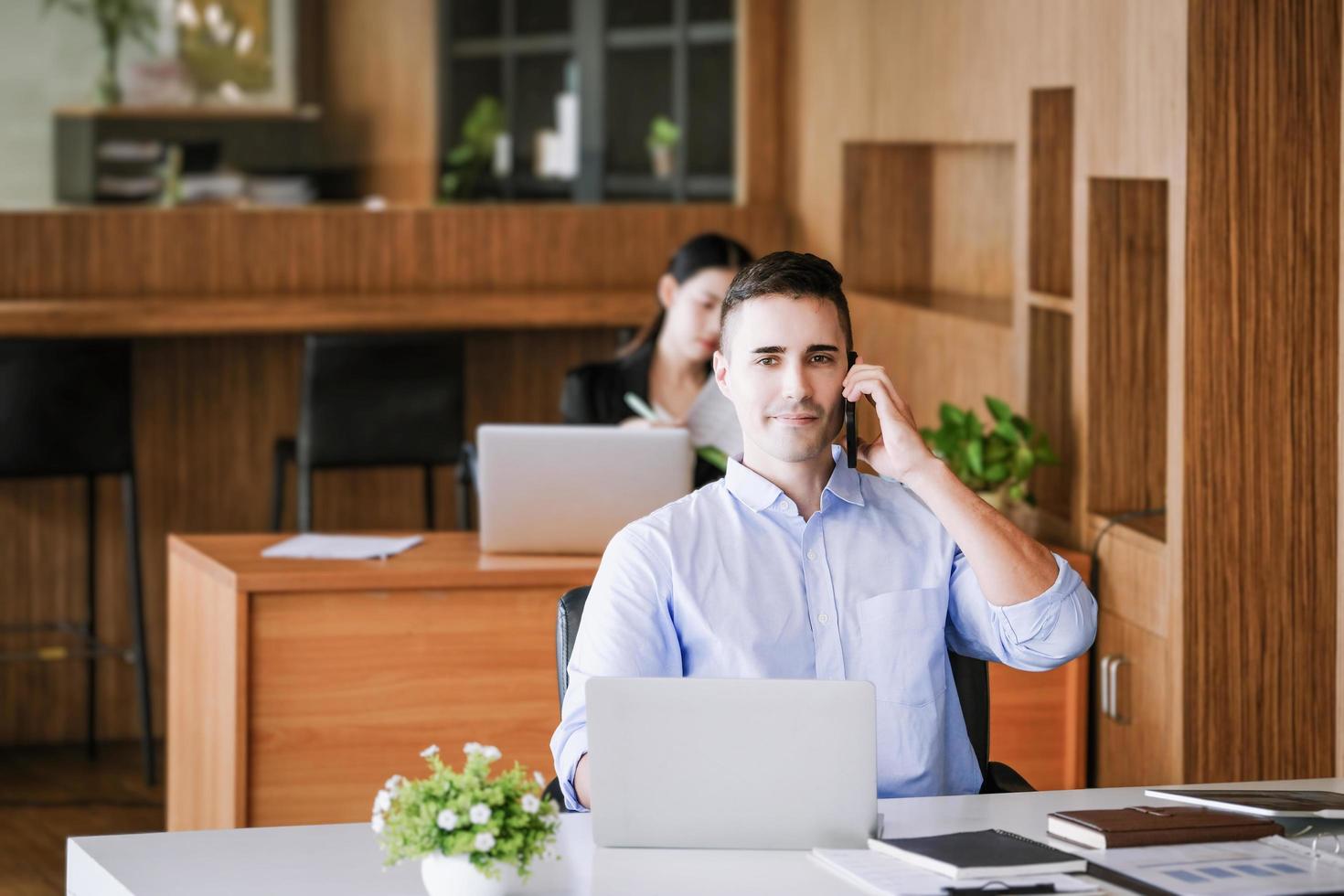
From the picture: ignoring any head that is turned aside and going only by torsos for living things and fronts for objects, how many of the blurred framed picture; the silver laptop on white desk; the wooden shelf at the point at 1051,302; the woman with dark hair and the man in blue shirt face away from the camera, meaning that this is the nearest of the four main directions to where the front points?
1

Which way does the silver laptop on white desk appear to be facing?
away from the camera

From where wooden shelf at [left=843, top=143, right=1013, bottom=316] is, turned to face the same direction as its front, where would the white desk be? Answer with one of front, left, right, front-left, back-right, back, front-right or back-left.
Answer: front-left

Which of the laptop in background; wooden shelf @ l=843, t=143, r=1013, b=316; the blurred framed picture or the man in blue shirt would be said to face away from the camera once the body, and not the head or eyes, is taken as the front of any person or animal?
the laptop in background

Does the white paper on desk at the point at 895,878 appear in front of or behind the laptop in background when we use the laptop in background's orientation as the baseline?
behind

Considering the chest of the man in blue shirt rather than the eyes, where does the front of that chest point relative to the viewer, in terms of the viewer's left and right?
facing the viewer

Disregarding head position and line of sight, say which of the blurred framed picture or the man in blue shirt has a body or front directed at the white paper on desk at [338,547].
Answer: the blurred framed picture

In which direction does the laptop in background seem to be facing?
away from the camera

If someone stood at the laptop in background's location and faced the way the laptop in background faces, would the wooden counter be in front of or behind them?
in front

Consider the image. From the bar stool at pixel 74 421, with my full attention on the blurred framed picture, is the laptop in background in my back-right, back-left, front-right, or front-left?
back-right

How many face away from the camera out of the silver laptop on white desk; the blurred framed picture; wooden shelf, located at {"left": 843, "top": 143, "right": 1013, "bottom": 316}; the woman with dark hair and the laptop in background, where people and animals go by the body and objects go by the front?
2

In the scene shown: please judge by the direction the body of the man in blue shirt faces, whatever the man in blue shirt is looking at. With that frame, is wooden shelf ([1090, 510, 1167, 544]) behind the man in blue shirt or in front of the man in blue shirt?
behind

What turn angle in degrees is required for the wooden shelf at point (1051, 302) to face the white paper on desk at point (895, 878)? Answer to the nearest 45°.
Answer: approximately 45° to its left

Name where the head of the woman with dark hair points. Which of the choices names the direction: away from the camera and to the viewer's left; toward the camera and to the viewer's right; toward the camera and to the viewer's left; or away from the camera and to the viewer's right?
toward the camera and to the viewer's right
